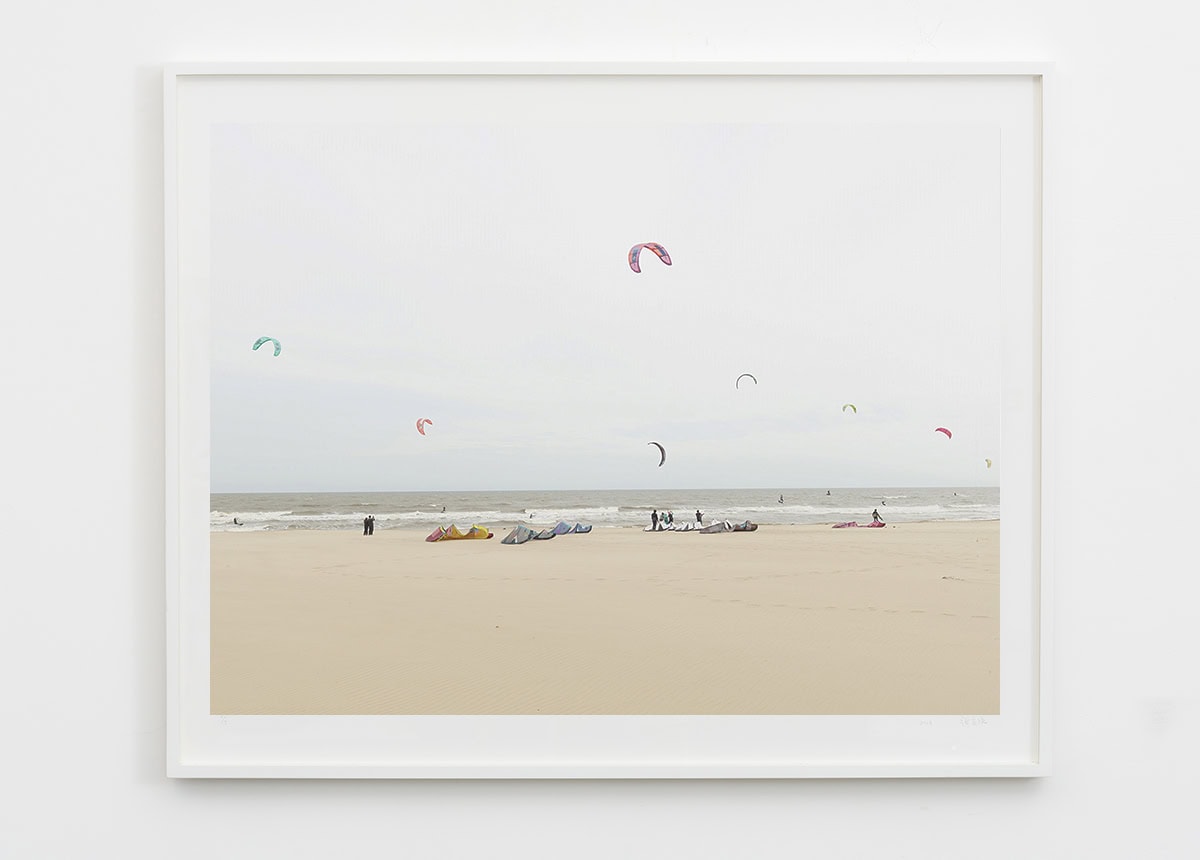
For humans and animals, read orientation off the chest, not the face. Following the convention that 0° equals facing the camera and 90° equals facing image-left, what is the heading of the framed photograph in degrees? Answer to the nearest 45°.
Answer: approximately 0°
